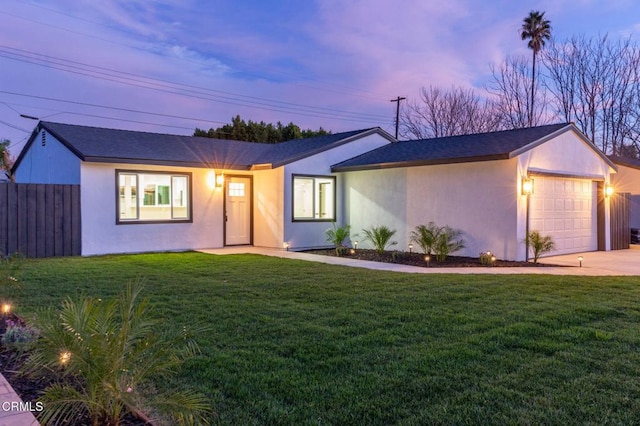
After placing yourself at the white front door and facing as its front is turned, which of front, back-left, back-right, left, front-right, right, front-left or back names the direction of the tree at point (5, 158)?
back-right

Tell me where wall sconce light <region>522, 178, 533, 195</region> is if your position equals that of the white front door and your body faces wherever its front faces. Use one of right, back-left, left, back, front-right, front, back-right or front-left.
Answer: front-left

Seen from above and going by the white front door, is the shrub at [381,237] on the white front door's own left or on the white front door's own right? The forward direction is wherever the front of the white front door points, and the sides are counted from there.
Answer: on the white front door's own left

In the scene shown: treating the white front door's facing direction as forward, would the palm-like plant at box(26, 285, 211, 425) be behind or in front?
in front

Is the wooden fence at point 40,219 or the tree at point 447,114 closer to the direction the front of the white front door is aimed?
the wooden fence

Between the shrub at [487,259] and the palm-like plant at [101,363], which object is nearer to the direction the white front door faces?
the palm-like plant

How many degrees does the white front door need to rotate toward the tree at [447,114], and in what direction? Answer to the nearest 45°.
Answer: approximately 135° to its left

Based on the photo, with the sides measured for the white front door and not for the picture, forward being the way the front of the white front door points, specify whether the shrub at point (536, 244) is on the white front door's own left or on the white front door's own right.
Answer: on the white front door's own left

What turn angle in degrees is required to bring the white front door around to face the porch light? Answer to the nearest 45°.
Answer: approximately 45° to its right

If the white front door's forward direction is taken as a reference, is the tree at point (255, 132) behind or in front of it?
behind

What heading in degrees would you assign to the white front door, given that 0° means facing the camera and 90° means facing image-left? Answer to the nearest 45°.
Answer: approximately 0°

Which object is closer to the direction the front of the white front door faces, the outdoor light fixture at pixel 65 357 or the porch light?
the outdoor light fixture
